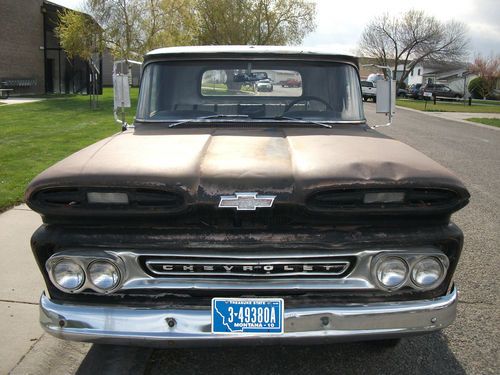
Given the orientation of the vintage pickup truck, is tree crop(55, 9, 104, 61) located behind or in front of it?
behind

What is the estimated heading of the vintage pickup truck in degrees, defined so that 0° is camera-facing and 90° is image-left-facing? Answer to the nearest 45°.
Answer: approximately 0°

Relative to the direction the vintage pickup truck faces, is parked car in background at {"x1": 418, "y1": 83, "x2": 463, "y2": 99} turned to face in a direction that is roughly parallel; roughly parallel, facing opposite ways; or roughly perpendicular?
roughly perpendicular

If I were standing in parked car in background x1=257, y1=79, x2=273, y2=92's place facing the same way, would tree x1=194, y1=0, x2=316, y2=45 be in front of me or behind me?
behind

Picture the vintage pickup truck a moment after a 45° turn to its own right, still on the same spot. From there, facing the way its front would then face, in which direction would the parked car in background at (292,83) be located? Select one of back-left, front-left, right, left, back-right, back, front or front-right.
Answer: back-right

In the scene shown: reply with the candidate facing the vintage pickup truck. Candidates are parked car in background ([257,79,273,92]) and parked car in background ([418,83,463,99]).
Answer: parked car in background ([257,79,273,92])
